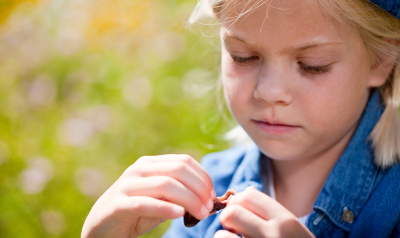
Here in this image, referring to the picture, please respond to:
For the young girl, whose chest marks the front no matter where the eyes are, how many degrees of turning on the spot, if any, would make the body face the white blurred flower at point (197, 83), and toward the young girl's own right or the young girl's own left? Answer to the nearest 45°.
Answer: approximately 135° to the young girl's own right

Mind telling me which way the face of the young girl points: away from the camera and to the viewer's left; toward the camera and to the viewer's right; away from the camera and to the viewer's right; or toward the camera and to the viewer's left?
toward the camera and to the viewer's left

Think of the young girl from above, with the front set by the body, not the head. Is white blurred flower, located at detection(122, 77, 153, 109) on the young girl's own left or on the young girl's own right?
on the young girl's own right

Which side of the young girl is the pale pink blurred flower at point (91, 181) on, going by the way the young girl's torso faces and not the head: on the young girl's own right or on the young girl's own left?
on the young girl's own right

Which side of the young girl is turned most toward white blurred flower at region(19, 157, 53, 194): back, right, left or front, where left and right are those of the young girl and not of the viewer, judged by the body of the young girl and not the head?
right

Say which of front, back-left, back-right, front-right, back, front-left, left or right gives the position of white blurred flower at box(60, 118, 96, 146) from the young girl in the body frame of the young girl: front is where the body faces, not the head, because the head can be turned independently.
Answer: right

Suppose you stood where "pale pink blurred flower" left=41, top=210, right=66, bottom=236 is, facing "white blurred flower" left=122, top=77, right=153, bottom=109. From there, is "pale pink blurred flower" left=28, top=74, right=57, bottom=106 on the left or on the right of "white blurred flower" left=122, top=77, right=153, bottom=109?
left

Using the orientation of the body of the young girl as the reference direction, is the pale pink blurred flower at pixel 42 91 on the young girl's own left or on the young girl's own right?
on the young girl's own right

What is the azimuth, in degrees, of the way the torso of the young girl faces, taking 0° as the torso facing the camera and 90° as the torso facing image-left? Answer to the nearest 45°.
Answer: approximately 45°
